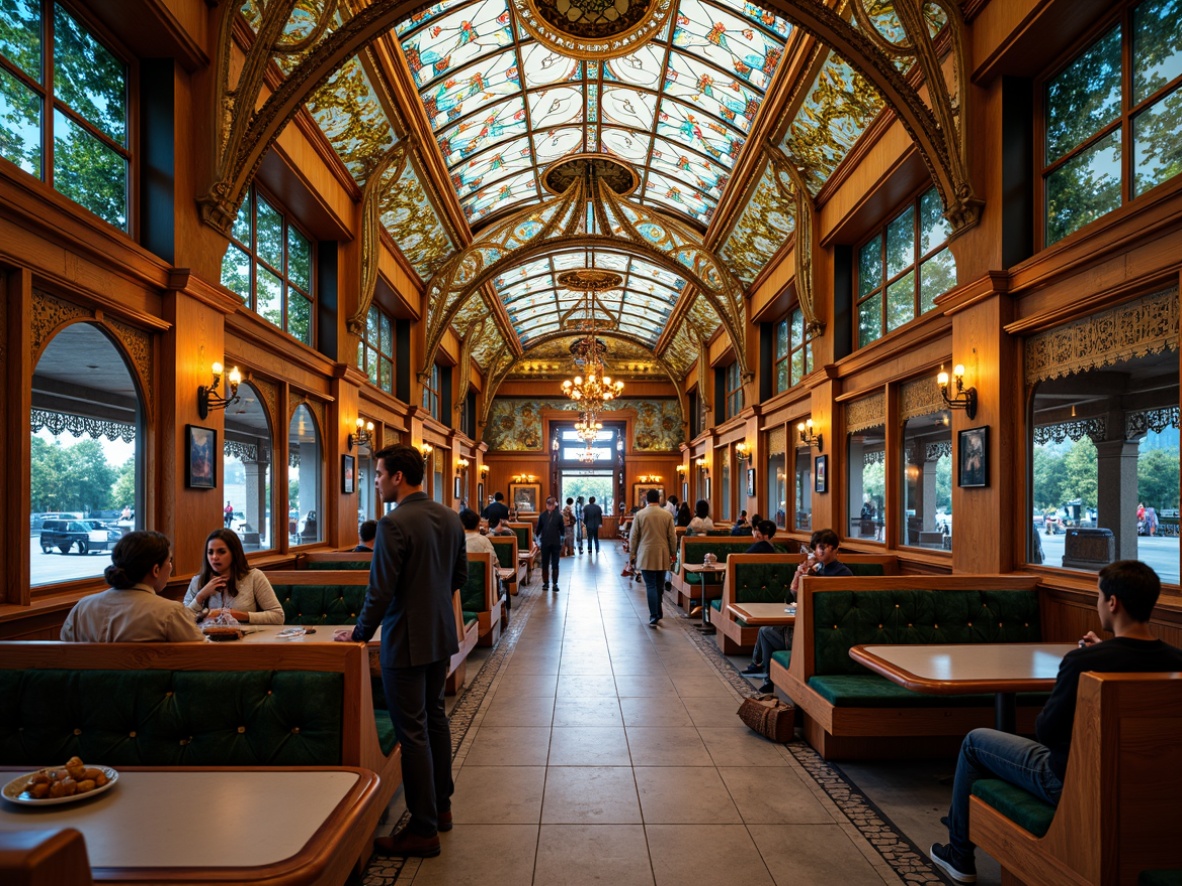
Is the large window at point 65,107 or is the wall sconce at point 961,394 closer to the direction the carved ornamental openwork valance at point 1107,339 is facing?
the large window

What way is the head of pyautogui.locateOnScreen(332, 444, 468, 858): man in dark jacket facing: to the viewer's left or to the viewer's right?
to the viewer's left

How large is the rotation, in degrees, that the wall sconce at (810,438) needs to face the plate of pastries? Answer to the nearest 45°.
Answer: approximately 90° to its left

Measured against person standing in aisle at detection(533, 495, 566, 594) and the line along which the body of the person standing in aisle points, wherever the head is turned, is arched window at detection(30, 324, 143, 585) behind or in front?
in front

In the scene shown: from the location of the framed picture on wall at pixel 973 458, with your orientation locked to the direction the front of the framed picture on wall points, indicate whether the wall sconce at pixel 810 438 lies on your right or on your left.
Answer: on your right

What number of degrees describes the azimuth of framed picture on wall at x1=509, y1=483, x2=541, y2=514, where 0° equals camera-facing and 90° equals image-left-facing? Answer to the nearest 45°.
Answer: approximately 0°

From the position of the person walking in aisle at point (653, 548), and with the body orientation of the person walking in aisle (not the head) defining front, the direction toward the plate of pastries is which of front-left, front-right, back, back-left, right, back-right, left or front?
back

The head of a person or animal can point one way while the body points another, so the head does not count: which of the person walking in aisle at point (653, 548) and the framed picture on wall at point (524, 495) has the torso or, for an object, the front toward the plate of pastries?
the framed picture on wall

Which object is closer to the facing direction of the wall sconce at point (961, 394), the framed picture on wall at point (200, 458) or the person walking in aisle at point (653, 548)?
the framed picture on wall
